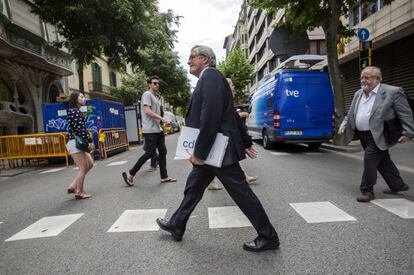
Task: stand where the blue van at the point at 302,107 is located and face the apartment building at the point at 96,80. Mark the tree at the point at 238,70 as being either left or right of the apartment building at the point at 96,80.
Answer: right

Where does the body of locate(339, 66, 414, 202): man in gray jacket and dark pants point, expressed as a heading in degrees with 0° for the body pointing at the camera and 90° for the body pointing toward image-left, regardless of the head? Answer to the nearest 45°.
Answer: approximately 45°

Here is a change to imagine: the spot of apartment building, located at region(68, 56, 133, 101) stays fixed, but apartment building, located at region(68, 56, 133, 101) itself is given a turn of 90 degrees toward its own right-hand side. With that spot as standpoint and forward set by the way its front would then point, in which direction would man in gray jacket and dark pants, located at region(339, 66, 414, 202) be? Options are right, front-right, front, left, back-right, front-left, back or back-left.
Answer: front-left

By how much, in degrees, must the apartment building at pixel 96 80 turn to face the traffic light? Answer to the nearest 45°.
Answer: approximately 45° to its right

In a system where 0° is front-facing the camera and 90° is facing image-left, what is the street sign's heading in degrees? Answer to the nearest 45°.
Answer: approximately 0°

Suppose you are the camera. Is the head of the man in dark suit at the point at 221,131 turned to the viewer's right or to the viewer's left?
to the viewer's left

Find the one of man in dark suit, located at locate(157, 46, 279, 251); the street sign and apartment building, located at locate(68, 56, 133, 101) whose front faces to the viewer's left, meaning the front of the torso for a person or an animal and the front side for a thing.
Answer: the man in dark suit

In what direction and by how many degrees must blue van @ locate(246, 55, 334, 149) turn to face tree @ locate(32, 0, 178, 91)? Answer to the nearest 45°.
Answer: approximately 45° to its left

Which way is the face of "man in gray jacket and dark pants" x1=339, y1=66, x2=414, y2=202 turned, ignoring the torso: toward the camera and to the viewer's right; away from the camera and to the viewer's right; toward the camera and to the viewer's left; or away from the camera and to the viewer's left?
toward the camera and to the viewer's left

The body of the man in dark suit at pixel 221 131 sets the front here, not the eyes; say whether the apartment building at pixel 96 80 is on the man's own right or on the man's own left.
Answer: on the man's own right

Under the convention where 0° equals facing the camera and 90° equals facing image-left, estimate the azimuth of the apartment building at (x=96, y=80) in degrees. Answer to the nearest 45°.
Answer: approximately 315°
